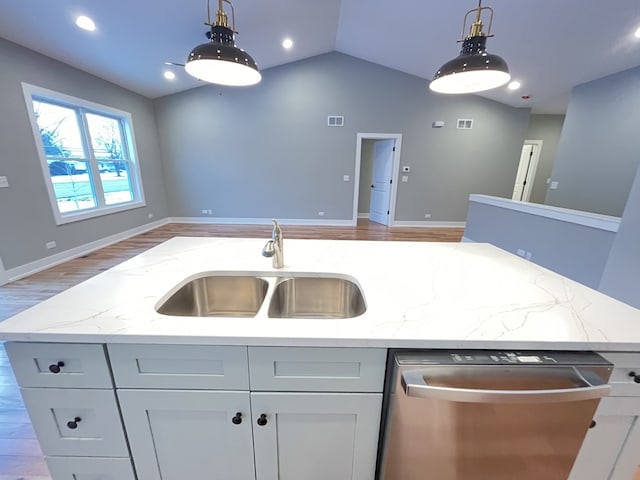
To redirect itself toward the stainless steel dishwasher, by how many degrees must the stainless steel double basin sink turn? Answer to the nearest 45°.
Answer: approximately 45° to its left

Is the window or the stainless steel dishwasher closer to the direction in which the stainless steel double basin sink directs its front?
the stainless steel dishwasher

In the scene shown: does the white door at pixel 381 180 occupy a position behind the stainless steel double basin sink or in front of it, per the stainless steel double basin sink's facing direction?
behind

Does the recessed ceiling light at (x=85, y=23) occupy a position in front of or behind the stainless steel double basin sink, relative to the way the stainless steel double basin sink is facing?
behind

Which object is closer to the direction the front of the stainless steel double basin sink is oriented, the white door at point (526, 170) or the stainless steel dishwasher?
the stainless steel dishwasher

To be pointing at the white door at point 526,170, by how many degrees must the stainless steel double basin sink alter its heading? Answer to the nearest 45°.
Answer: approximately 135° to its left

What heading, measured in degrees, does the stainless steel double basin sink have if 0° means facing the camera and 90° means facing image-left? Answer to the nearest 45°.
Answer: approximately 0°
